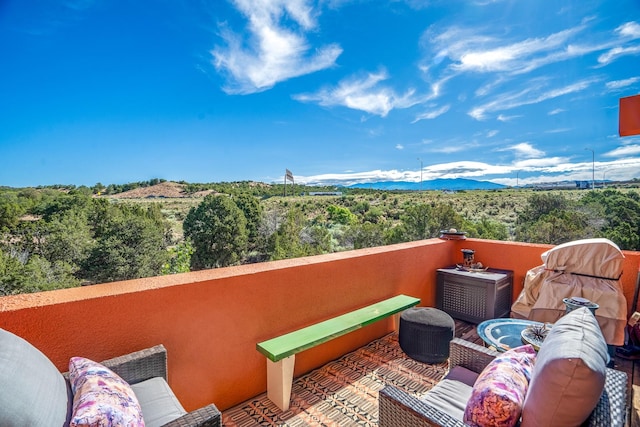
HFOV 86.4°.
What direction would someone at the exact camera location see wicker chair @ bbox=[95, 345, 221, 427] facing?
facing away from the viewer and to the right of the viewer

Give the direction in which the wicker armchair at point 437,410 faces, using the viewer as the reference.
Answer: facing away from the viewer and to the left of the viewer

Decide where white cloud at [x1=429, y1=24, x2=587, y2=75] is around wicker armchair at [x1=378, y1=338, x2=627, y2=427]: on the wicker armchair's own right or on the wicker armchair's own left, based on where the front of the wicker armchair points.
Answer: on the wicker armchair's own right
